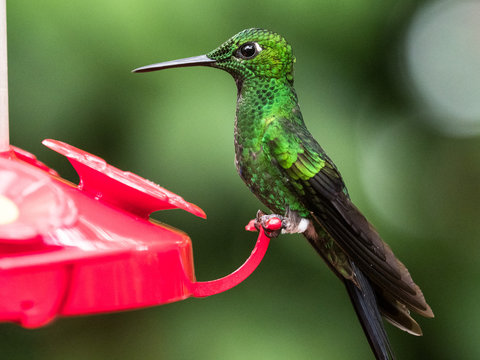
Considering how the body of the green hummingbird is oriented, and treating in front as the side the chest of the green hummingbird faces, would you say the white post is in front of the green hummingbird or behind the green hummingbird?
in front

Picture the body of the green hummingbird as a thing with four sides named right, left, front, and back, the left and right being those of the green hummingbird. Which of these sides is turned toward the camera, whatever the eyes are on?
left
